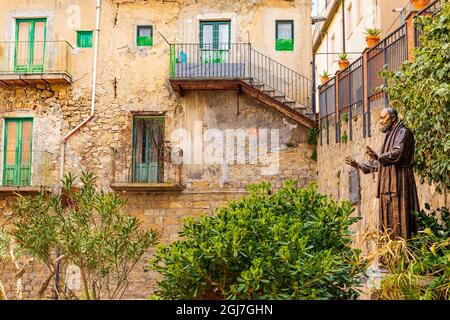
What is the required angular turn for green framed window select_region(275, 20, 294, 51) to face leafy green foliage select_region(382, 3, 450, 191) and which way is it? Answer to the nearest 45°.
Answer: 0° — it already faces it

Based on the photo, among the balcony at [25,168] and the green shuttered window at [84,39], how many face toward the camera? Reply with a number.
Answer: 2

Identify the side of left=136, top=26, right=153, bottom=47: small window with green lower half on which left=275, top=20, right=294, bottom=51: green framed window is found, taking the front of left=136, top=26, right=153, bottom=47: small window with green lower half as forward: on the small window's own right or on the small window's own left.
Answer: on the small window's own left

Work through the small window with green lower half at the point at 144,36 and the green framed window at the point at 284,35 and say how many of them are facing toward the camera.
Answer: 2

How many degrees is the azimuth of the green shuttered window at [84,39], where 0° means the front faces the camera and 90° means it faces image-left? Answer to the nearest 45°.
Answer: approximately 0°

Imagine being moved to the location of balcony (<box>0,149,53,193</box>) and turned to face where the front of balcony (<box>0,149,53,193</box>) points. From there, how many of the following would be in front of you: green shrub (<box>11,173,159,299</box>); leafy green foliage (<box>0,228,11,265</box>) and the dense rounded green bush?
3

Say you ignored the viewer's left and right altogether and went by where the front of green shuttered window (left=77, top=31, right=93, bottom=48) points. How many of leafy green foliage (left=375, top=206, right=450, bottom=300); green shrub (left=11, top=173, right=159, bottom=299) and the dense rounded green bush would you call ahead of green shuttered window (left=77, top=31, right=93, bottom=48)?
3

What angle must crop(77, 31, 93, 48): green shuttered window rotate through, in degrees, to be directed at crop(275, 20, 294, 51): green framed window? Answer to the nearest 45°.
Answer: approximately 90° to its left

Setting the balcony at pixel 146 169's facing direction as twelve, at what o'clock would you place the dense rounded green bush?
The dense rounded green bush is roughly at 12 o'clock from the balcony.
